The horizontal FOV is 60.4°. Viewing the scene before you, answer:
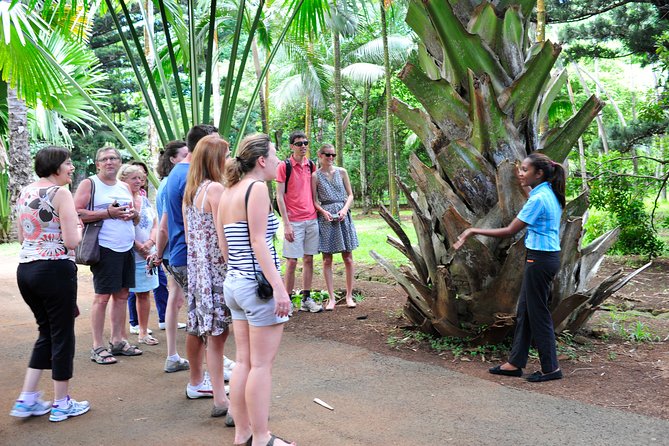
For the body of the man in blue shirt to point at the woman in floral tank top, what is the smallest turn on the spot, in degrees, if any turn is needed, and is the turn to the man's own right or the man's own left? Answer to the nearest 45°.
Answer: approximately 180°

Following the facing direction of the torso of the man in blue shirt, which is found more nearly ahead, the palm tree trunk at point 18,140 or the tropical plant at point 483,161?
the tropical plant

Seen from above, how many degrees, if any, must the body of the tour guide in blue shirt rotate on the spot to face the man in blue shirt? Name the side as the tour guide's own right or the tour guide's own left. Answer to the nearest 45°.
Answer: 0° — they already face them

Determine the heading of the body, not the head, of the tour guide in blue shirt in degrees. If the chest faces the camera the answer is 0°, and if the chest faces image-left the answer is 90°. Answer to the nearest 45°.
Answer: approximately 90°

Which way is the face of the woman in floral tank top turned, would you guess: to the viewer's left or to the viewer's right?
to the viewer's right

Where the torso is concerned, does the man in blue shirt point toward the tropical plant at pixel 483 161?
yes

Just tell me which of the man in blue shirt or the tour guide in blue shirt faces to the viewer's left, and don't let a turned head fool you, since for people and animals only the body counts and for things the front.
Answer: the tour guide in blue shirt

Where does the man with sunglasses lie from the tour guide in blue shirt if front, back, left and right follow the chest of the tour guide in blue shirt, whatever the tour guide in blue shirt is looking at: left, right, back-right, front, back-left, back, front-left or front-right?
front-right

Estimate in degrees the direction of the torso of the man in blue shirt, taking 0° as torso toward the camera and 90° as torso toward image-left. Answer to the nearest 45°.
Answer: approximately 270°

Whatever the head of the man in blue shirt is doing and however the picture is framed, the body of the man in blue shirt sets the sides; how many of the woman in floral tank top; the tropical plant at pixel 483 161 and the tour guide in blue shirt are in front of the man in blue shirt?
2

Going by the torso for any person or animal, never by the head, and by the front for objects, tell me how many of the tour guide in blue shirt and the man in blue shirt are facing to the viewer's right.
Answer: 1

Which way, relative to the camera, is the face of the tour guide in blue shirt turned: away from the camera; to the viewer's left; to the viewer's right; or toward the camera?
to the viewer's left

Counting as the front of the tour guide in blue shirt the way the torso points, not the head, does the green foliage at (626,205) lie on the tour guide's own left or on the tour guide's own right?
on the tour guide's own right

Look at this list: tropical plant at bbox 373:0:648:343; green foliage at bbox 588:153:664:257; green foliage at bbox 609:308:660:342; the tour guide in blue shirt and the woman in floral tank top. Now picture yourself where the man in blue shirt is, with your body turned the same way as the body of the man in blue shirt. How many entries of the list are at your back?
1

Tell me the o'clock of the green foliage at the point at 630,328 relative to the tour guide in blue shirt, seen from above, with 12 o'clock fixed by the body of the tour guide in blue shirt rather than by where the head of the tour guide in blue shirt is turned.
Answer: The green foliage is roughly at 4 o'clock from the tour guide in blue shirt.

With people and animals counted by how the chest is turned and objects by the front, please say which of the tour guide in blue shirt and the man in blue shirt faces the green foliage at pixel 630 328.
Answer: the man in blue shirt

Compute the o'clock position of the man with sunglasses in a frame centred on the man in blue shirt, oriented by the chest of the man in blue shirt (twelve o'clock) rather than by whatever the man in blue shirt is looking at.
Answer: The man with sunglasses is roughly at 10 o'clock from the man in blue shirt.

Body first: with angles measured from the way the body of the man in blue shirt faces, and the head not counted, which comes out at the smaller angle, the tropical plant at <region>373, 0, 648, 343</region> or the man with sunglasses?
the tropical plant
